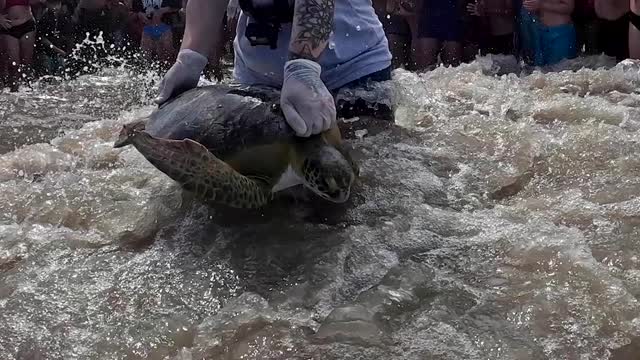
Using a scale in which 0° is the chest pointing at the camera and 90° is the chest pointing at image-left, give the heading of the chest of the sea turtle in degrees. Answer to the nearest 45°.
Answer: approximately 315°

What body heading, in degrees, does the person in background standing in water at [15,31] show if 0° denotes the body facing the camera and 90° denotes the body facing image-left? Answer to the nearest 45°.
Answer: approximately 0°

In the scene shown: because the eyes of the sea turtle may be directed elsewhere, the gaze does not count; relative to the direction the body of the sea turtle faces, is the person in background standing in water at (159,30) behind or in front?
behind

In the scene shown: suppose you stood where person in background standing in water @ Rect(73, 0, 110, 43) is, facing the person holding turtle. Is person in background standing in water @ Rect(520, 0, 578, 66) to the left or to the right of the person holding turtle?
left

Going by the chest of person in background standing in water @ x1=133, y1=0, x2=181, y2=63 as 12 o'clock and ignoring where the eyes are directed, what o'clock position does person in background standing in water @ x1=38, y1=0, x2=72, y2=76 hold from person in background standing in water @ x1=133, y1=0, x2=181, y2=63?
person in background standing in water @ x1=38, y1=0, x2=72, y2=76 is roughly at 4 o'clock from person in background standing in water @ x1=133, y1=0, x2=181, y2=63.

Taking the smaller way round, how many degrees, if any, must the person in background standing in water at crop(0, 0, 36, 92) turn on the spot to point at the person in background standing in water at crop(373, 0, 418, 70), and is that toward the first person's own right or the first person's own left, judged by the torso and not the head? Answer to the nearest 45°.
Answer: approximately 45° to the first person's own left

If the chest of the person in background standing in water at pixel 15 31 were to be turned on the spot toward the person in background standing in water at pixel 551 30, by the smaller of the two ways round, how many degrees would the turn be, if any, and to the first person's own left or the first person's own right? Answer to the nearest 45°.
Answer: approximately 45° to the first person's own left

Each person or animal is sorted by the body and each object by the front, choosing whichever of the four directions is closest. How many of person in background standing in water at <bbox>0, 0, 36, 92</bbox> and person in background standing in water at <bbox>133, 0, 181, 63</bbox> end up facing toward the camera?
2

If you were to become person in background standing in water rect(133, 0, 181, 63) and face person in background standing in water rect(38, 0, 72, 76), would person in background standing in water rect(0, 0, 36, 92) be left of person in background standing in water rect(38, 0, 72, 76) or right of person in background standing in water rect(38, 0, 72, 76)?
left

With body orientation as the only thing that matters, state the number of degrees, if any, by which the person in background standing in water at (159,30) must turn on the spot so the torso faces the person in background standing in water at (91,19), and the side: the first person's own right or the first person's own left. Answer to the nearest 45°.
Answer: approximately 135° to the first person's own right

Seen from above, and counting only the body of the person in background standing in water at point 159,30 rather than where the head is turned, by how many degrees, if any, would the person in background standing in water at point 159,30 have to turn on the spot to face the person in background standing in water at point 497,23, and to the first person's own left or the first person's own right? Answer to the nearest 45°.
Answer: approximately 45° to the first person's own left

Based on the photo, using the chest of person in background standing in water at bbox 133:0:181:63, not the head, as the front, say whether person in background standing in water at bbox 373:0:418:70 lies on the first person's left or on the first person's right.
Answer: on the first person's left
